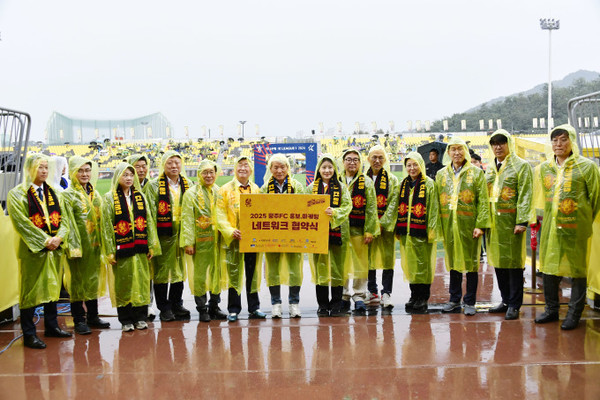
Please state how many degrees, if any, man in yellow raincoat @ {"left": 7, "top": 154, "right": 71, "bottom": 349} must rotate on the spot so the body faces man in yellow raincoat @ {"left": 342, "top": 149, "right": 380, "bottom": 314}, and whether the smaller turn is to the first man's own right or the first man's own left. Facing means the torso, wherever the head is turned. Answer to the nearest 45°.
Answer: approximately 45° to the first man's own left

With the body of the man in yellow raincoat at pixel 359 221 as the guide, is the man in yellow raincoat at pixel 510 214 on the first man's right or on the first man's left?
on the first man's left

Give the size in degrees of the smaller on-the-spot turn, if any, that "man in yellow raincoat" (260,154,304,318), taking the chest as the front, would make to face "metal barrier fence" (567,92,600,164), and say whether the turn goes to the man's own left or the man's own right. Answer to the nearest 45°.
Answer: approximately 90° to the man's own left

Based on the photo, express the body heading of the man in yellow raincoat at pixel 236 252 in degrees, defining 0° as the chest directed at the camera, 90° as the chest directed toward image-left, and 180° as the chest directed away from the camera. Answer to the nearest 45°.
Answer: approximately 0°

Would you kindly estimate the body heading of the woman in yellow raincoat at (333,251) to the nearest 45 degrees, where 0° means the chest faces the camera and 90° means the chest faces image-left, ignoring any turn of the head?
approximately 0°
